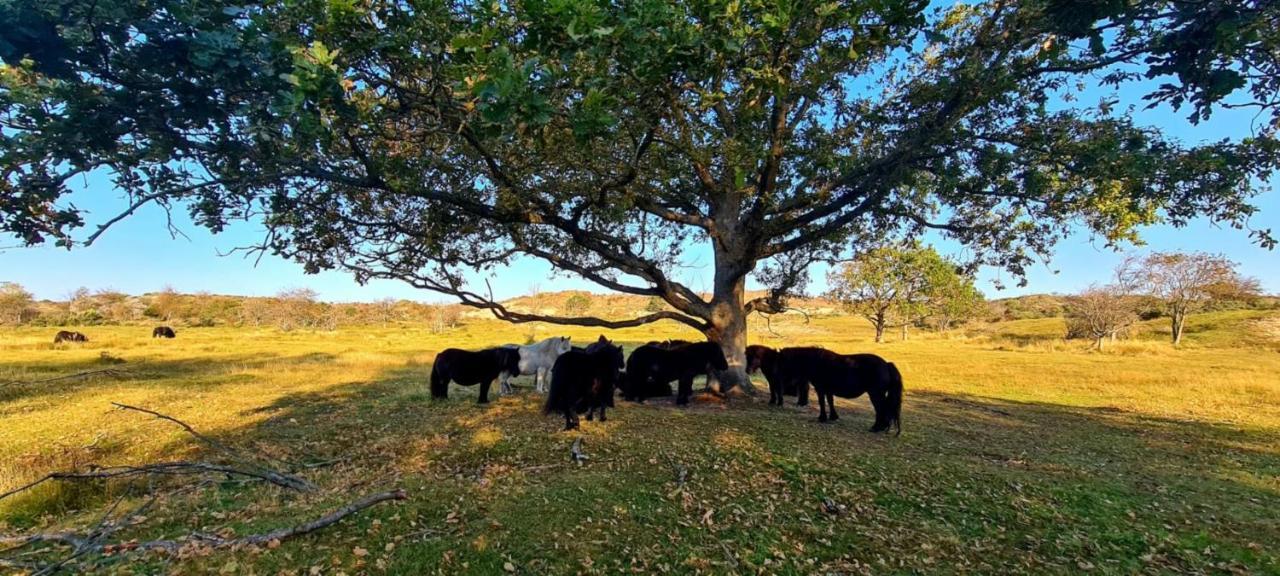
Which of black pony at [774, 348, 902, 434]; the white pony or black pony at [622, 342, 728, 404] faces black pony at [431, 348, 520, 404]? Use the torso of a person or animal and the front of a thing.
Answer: black pony at [774, 348, 902, 434]

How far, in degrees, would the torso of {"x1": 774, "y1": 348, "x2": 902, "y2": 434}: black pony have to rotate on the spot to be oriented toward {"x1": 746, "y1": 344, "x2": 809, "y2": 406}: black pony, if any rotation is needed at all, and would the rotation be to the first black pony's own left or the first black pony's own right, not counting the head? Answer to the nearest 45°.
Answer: approximately 45° to the first black pony's own right

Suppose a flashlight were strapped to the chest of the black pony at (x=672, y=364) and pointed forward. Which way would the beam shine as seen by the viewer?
to the viewer's right

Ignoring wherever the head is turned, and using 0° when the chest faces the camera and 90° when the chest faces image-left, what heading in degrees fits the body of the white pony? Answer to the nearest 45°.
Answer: approximately 270°

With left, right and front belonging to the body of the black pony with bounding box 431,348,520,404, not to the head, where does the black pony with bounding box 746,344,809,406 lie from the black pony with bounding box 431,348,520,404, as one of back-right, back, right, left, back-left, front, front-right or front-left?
front

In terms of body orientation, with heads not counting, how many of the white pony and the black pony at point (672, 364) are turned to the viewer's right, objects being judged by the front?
2

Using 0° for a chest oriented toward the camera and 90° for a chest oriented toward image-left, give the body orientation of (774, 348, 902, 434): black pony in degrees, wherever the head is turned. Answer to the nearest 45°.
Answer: approximately 90°

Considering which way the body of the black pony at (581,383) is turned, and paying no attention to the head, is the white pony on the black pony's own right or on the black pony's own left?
on the black pony's own left

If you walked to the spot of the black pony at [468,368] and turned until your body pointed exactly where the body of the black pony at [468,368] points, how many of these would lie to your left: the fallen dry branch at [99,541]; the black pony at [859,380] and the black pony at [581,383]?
0

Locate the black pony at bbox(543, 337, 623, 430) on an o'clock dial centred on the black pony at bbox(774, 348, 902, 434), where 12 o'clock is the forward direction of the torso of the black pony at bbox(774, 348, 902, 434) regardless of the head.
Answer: the black pony at bbox(543, 337, 623, 430) is roughly at 11 o'clock from the black pony at bbox(774, 348, 902, 434).

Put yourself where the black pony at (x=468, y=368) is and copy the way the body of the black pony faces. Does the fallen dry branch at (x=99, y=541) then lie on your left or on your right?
on your right

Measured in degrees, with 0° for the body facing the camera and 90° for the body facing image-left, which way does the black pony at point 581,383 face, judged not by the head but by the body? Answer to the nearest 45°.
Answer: approximately 225°

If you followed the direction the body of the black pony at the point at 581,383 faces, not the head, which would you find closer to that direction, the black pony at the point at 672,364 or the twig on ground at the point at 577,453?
the black pony

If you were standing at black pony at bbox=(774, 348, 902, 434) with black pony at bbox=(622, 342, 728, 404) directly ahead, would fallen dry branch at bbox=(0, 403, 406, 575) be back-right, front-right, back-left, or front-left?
front-left

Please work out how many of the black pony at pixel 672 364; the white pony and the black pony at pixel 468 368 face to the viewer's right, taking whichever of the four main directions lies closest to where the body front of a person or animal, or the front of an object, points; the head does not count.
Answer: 3

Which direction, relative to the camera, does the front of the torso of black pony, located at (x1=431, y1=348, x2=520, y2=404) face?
to the viewer's right

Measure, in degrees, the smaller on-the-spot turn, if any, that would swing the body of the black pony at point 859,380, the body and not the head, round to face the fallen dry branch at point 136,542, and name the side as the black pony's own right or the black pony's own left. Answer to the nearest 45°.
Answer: approximately 45° to the black pony's own left

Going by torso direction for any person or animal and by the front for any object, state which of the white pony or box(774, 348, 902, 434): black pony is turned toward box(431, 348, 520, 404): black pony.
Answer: box(774, 348, 902, 434): black pony
